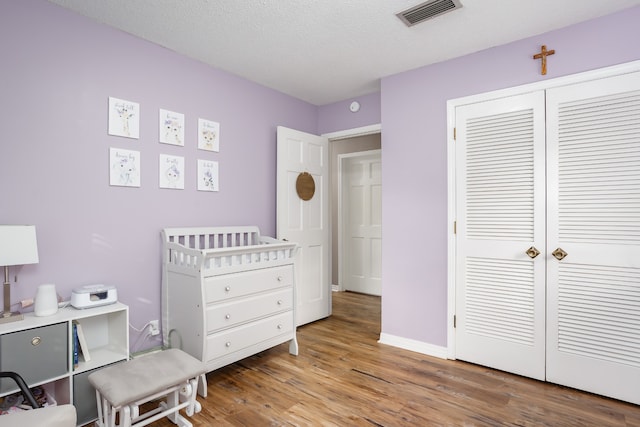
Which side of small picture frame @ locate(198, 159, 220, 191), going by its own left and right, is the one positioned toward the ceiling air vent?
front

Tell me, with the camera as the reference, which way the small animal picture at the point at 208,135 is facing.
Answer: facing the viewer and to the right of the viewer

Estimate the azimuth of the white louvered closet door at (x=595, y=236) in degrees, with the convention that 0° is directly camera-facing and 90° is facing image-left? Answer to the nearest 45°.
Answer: approximately 45°

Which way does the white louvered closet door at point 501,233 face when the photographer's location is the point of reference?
facing the viewer and to the left of the viewer

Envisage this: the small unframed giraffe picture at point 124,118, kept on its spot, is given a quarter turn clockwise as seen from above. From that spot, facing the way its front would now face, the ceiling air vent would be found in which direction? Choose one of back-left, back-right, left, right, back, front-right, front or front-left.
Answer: left

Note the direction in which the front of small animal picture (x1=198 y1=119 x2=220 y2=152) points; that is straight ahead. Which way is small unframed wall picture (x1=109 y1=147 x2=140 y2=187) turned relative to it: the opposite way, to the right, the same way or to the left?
the same way

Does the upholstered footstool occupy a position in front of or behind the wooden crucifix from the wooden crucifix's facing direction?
in front

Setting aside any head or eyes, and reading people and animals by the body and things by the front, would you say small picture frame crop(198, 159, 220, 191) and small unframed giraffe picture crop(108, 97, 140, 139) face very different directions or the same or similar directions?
same or similar directions

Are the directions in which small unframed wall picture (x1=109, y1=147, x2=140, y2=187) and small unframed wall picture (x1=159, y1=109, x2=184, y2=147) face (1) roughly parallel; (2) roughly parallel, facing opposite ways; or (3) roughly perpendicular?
roughly parallel

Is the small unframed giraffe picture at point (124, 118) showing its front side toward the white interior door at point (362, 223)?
no

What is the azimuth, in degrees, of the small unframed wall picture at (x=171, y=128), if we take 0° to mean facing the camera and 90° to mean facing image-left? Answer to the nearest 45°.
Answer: approximately 315°

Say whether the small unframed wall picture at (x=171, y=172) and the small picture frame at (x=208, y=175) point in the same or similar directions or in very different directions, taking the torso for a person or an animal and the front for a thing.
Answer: same or similar directions
